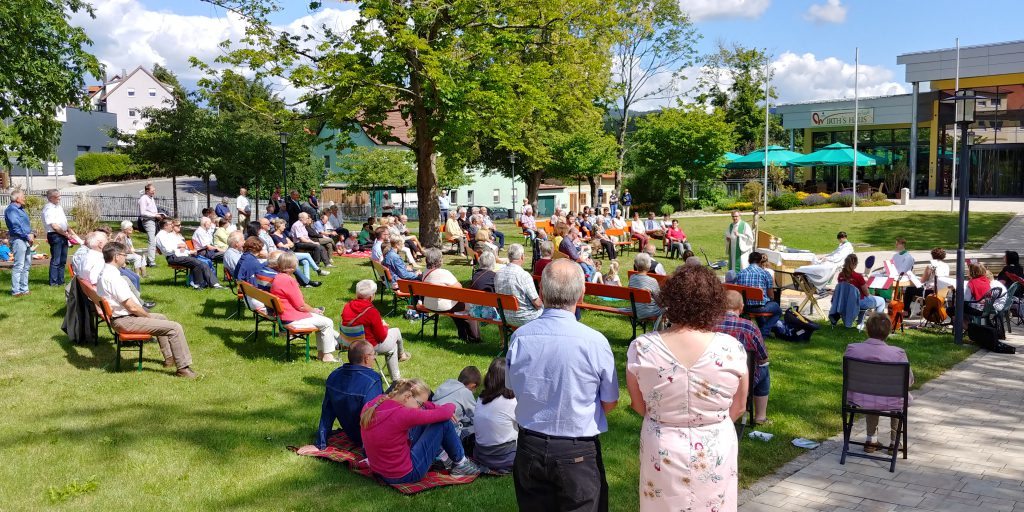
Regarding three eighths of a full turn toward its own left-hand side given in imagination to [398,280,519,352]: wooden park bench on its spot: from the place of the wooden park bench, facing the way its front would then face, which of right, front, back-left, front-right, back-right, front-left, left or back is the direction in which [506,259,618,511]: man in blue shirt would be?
left

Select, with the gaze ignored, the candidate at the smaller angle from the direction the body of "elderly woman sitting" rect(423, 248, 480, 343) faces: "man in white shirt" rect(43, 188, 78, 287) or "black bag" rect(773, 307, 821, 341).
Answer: the black bag

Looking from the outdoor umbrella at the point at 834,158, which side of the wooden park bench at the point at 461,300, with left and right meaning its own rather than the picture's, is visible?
front

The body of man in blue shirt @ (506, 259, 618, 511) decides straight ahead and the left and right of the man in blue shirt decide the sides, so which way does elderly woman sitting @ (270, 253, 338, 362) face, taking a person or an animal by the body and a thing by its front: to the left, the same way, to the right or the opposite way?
to the right

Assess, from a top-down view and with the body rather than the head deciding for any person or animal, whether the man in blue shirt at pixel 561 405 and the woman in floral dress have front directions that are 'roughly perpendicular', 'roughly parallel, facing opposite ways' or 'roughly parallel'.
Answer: roughly parallel

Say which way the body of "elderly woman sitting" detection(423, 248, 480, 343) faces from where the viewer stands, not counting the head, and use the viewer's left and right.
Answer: facing away from the viewer and to the right of the viewer

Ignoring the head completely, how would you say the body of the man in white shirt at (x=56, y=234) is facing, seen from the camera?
to the viewer's right

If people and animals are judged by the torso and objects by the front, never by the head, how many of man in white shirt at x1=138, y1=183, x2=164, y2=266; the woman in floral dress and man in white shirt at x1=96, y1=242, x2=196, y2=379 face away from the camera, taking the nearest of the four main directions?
1

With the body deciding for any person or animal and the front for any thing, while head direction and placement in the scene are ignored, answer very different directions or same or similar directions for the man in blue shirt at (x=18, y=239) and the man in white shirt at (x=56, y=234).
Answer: same or similar directions

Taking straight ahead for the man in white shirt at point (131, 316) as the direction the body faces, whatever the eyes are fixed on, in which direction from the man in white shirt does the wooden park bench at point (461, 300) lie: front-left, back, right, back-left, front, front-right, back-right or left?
front

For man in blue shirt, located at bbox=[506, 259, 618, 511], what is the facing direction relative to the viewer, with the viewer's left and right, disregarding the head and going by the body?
facing away from the viewer

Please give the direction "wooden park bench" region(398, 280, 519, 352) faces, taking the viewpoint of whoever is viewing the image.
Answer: facing away from the viewer and to the right of the viewer

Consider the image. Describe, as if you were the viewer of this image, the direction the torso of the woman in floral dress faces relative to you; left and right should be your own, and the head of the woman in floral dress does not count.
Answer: facing away from the viewer

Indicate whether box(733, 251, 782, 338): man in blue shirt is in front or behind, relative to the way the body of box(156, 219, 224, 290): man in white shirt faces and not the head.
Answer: in front

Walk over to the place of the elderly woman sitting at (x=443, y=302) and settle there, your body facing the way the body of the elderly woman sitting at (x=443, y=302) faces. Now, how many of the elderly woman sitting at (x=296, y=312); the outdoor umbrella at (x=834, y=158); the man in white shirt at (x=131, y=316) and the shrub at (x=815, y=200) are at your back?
2

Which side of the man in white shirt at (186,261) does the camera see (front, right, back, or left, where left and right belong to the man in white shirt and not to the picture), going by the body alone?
right

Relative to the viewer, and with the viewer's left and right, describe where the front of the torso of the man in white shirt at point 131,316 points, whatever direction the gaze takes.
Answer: facing to the right of the viewer

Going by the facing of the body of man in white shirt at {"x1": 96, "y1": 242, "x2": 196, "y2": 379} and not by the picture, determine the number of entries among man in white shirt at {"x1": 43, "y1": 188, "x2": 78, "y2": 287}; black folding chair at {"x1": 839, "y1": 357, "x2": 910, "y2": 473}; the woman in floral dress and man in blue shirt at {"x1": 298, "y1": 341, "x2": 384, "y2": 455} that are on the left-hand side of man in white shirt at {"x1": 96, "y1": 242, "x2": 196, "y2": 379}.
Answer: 1

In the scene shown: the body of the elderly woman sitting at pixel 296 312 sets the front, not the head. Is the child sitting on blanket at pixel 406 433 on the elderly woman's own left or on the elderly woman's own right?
on the elderly woman's own right

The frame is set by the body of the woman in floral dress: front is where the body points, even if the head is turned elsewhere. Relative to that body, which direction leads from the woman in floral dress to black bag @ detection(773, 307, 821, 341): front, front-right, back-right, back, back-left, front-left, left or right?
front

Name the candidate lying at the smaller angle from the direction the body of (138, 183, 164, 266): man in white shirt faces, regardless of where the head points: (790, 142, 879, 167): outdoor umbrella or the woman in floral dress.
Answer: the outdoor umbrella

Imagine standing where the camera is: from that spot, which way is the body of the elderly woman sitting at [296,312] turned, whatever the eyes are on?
to the viewer's right
